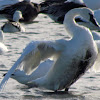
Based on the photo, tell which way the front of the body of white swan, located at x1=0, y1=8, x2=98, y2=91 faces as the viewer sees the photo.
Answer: to the viewer's right
